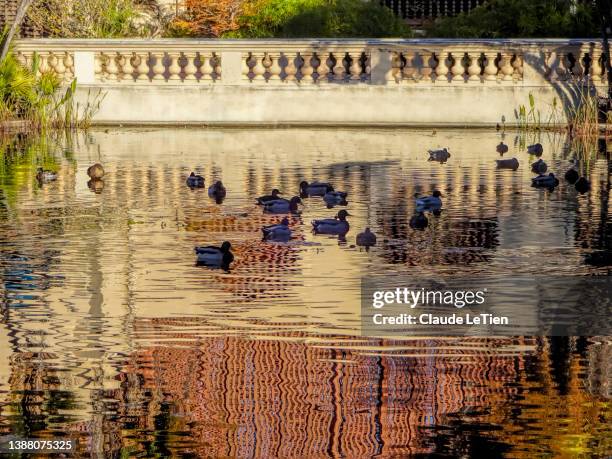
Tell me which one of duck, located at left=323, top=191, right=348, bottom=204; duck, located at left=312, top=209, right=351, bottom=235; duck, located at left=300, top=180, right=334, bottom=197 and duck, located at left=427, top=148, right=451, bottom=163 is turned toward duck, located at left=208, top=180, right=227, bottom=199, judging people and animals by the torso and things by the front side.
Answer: duck, located at left=300, top=180, right=334, bottom=197

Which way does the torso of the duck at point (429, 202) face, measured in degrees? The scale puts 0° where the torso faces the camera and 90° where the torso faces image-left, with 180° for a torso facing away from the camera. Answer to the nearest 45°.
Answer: approximately 270°

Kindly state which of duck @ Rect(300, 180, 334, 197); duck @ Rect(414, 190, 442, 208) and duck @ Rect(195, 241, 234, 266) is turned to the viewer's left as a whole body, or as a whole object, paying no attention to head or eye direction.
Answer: duck @ Rect(300, 180, 334, 197)

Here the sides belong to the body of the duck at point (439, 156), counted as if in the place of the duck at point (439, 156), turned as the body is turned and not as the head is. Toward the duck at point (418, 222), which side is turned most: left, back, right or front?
right

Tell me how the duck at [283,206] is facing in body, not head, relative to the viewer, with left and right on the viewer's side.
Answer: facing to the right of the viewer

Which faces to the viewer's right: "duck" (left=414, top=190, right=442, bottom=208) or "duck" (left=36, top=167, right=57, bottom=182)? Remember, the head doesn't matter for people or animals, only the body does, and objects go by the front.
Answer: "duck" (left=414, top=190, right=442, bottom=208)

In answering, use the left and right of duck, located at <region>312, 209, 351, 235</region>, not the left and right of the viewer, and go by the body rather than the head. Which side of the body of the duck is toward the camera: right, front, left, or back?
right
